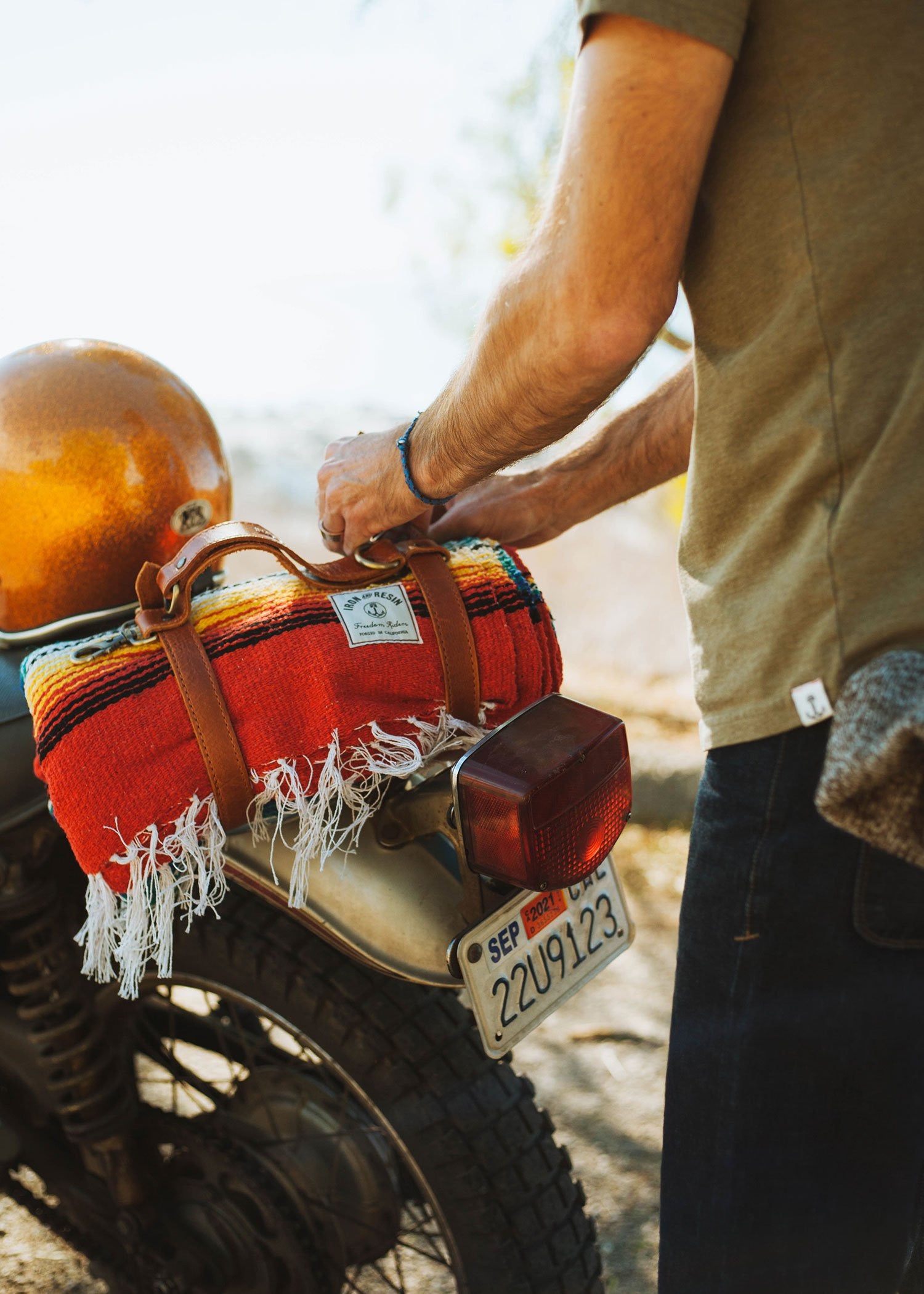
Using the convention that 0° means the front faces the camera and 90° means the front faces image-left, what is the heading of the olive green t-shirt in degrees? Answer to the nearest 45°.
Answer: approximately 135°
